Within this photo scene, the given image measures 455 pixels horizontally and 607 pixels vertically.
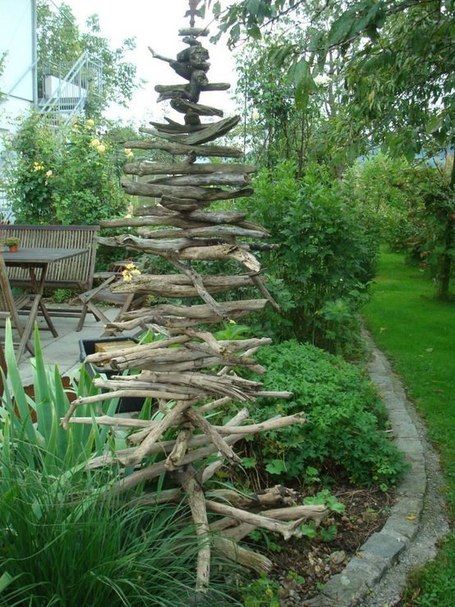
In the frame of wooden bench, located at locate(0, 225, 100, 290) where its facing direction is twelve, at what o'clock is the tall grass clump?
The tall grass clump is roughly at 12 o'clock from the wooden bench.

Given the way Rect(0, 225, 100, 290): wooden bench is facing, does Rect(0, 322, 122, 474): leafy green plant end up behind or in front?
in front

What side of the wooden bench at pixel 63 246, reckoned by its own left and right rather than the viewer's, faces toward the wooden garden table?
front

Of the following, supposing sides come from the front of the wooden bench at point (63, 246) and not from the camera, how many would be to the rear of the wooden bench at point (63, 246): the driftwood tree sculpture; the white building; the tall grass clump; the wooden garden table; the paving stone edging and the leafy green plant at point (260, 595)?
1

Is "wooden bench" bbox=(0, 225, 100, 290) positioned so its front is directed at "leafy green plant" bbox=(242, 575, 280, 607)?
yes

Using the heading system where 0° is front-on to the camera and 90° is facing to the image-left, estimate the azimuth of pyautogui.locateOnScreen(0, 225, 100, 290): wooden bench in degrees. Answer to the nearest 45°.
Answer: approximately 0°

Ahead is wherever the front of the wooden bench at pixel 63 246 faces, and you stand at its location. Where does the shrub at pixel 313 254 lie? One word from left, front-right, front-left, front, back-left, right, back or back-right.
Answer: front-left

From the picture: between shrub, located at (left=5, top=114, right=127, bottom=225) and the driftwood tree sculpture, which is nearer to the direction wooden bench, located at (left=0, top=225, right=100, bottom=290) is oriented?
the driftwood tree sculpture

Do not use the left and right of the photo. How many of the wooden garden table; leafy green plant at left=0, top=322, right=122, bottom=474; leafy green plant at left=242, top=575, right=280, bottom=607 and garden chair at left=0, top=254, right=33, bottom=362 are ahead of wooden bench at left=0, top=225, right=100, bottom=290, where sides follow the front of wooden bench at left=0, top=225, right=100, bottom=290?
4

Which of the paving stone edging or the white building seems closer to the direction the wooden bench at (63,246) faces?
the paving stone edging

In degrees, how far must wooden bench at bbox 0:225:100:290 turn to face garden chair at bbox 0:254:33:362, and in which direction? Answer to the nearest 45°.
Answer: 0° — it already faces it

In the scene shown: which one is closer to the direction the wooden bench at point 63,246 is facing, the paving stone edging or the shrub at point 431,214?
the paving stone edging

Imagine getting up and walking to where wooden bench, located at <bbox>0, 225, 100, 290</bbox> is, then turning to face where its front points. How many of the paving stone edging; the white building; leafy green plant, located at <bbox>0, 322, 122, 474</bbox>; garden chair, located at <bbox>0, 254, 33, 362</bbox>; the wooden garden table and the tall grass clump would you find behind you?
1

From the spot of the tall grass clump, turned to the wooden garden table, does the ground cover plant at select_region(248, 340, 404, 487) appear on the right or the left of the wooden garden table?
right

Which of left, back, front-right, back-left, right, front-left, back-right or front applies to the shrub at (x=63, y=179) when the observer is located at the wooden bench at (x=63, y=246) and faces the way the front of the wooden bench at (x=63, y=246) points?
back

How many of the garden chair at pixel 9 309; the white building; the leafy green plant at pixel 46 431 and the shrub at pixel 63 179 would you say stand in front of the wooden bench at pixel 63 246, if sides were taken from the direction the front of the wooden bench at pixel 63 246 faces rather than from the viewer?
2
